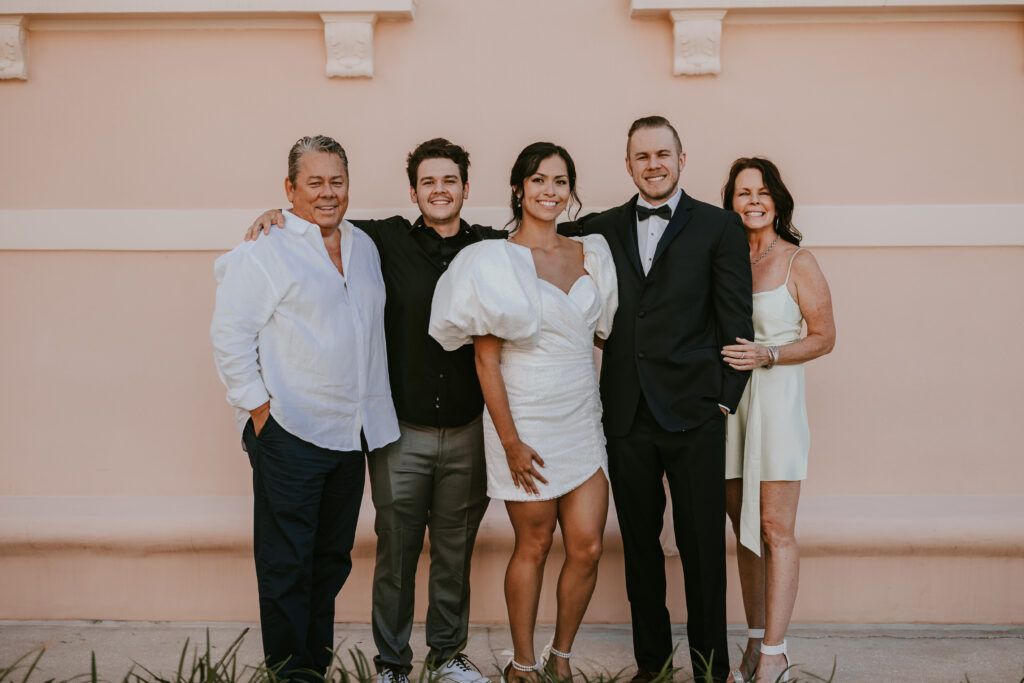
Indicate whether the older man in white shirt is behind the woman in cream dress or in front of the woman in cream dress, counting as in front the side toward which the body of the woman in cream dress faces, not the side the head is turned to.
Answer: in front

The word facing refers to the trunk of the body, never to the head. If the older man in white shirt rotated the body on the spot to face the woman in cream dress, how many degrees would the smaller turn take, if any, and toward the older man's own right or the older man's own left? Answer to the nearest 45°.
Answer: approximately 45° to the older man's own left

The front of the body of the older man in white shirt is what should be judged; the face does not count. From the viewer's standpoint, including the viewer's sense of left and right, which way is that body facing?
facing the viewer and to the right of the viewer

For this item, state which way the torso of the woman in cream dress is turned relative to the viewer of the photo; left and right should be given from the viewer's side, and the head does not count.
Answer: facing the viewer and to the left of the viewer

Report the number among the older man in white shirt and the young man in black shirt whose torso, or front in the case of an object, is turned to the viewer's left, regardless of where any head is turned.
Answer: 0

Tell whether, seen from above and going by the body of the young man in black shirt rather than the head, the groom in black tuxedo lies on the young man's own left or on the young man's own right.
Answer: on the young man's own left

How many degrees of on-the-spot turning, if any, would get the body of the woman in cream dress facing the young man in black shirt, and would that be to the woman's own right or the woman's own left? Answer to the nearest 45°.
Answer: approximately 45° to the woman's own right

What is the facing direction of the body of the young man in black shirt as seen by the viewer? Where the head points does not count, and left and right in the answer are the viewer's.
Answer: facing the viewer

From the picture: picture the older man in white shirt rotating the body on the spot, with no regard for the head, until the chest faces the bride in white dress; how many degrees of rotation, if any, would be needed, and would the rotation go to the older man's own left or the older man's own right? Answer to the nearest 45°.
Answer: approximately 45° to the older man's own left

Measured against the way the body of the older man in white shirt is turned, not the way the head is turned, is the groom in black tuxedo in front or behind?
in front

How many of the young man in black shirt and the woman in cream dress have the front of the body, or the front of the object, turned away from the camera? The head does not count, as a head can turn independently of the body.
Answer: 0
